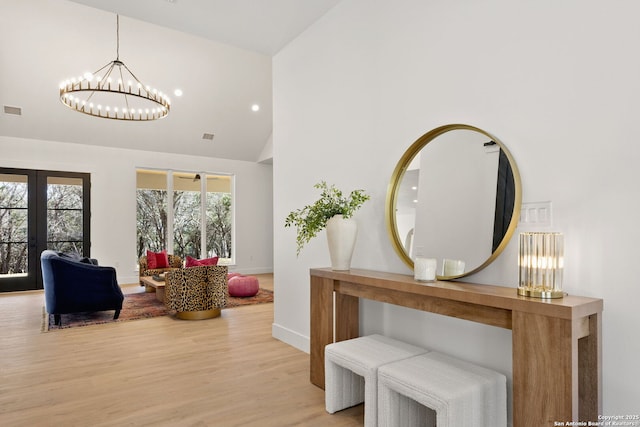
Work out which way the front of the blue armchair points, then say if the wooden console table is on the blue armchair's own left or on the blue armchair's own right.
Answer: on the blue armchair's own right

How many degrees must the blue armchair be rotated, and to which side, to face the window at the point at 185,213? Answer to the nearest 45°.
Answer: approximately 45° to its left

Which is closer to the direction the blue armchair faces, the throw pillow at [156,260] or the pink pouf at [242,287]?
the pink pouf

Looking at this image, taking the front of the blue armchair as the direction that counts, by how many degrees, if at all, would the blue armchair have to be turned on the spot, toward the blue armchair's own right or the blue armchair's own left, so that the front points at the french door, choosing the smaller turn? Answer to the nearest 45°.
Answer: approximately 90° to the blue armchair's own left

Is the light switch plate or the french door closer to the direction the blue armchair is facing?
the light switch plate

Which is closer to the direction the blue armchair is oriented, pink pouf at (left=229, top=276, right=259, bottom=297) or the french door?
the pink pouf

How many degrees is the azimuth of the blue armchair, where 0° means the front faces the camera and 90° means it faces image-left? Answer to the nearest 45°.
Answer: approximately 270°
